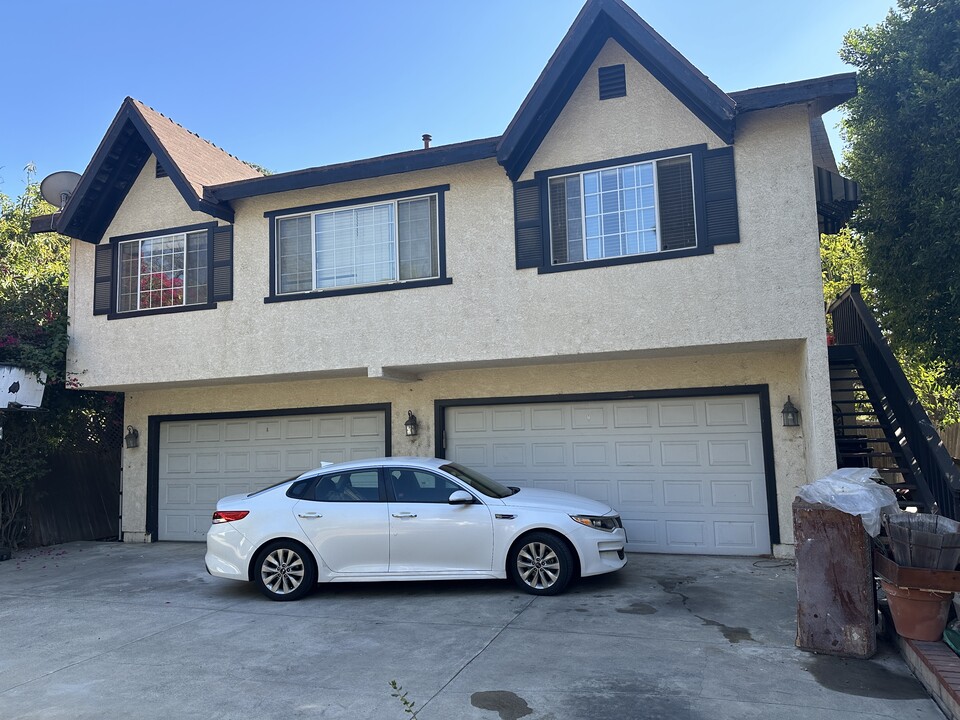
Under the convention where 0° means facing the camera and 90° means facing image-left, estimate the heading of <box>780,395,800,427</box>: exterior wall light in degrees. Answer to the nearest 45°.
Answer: approximately 0°

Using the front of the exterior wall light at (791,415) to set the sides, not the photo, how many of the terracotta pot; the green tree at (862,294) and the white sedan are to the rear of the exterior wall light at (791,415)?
1

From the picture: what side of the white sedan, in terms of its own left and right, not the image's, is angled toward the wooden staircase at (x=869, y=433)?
front

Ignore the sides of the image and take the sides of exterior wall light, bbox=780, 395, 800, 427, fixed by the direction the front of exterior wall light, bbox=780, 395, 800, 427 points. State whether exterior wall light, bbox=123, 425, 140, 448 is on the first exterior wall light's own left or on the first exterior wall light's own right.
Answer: on the first exterior wall light's own right

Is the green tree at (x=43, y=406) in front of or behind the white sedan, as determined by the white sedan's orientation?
behind

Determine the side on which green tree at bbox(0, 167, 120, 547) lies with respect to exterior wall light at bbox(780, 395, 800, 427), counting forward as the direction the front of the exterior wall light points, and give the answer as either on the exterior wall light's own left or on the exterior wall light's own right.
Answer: on the exterior wall light's own right

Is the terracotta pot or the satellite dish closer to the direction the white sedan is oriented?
the terracotta pot

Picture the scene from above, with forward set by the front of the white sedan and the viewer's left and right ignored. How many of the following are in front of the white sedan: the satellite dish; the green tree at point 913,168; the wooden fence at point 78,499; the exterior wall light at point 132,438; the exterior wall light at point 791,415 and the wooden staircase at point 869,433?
3

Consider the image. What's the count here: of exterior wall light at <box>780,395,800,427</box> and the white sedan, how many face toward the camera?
1

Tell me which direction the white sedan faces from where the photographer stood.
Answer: facing to the right of the viewer

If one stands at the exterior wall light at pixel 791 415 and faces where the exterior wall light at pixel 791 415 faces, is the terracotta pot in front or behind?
in front

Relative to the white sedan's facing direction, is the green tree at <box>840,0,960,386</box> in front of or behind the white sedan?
in front

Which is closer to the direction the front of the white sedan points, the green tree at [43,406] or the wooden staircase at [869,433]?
the wooden staircase
